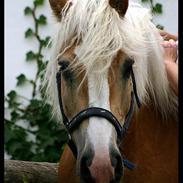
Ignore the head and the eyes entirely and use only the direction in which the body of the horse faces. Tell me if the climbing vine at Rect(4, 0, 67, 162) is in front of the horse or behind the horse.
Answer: behind

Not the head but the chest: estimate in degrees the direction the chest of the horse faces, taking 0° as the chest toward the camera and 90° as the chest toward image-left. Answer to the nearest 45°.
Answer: approximately 0°
